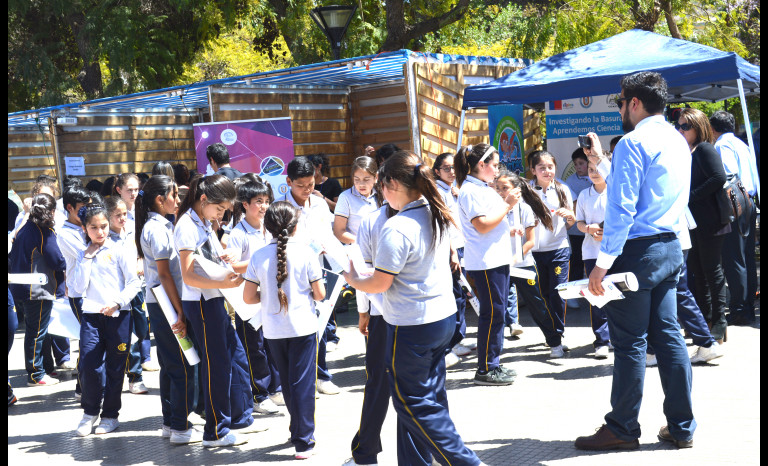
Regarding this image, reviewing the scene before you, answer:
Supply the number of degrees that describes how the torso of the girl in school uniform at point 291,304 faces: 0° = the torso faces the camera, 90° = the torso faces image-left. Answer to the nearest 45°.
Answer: approximately 180°

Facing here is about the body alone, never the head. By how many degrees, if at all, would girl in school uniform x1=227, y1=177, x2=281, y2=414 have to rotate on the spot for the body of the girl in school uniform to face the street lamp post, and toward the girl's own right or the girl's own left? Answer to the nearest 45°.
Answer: approximately 135° to the girl's own left

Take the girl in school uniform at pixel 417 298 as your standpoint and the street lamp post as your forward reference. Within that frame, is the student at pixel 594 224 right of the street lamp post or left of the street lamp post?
right

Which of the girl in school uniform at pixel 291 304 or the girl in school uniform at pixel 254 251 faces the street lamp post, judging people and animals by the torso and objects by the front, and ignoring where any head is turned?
the girl in school uniform at pixel 291 304

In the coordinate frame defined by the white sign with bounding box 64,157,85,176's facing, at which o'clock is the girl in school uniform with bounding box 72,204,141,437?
The girl in school uniform is roughly at 12 o'clock from the white sign.

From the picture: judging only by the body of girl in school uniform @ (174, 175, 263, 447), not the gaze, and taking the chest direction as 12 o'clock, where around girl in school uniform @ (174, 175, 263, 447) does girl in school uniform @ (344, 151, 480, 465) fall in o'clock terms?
girl in school uniform @ (344, 151, 480, 465) is roughly at 2 o'clock from girl in school uniform @ (174, 175, 263, 447).

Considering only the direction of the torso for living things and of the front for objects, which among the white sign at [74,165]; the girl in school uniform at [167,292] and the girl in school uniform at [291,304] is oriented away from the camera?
the girl in school uniform at [291,304]

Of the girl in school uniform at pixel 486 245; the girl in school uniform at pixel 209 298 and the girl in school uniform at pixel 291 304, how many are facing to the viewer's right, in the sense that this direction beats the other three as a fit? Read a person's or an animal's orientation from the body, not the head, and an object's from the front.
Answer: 2

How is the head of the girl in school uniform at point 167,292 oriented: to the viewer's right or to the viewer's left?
to the viewer's right

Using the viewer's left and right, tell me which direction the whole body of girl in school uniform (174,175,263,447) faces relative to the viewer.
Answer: facing to the right of the viewer

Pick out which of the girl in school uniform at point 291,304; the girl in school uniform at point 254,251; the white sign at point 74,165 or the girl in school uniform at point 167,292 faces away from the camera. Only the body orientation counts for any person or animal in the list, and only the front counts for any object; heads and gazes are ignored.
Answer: the girl in school uniform at point 291,304

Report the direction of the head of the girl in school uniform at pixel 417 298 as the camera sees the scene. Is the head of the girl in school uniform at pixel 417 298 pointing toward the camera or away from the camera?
away from the camera
